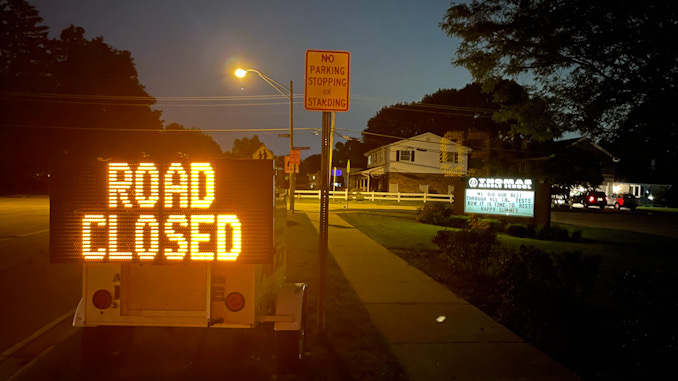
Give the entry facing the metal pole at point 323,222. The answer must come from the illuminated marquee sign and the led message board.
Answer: the illuminated marquee sign

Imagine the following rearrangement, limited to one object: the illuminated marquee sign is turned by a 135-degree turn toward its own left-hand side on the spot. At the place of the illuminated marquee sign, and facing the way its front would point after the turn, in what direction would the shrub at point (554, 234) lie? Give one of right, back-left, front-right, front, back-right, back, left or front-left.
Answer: right

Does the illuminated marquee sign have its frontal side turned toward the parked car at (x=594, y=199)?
no

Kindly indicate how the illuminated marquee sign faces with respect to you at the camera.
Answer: facing the viewer

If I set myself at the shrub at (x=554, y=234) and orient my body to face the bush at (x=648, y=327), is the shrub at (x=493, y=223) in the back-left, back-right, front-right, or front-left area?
back-right

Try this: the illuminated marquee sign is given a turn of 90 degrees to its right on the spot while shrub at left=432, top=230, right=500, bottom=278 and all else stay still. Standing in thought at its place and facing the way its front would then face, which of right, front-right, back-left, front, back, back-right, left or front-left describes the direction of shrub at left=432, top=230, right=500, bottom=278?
left

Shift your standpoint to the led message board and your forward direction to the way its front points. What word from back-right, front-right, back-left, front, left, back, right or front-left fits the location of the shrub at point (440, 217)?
back-left

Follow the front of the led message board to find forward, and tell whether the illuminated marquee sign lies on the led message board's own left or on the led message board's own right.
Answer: on the led message board's own left

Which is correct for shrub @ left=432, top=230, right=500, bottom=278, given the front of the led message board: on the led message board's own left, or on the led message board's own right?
on the led message board's own left

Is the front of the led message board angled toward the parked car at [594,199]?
no

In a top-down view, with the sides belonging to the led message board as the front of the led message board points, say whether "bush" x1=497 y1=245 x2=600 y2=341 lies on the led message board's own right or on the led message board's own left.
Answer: on the led message board's own left

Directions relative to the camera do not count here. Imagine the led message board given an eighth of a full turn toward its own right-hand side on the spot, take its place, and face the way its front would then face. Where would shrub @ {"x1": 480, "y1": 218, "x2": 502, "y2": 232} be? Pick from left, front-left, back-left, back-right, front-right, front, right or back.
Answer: back

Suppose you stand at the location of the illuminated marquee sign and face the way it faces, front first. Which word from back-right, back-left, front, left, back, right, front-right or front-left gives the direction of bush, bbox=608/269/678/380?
front

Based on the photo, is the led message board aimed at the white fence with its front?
no

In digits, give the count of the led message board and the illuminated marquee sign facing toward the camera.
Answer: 2
